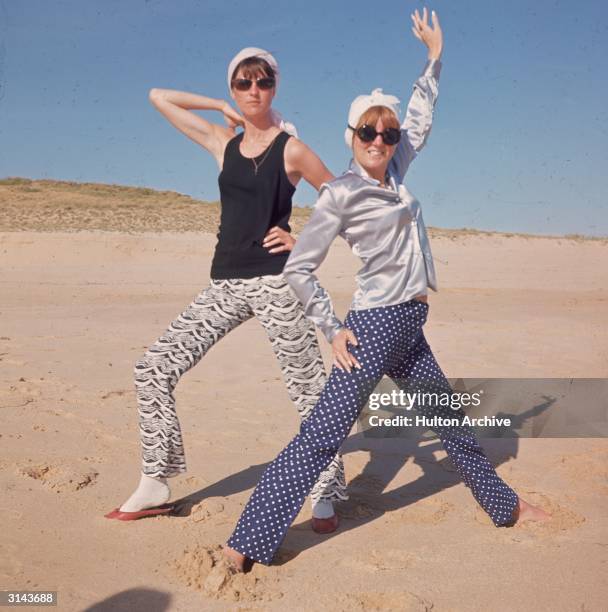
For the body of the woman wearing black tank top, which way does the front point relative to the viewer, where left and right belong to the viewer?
facing the viewer

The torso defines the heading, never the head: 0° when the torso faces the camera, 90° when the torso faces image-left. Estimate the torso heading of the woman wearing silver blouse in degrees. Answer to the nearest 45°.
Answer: approximately 315°

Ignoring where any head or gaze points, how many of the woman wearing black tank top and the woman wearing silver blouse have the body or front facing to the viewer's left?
0
